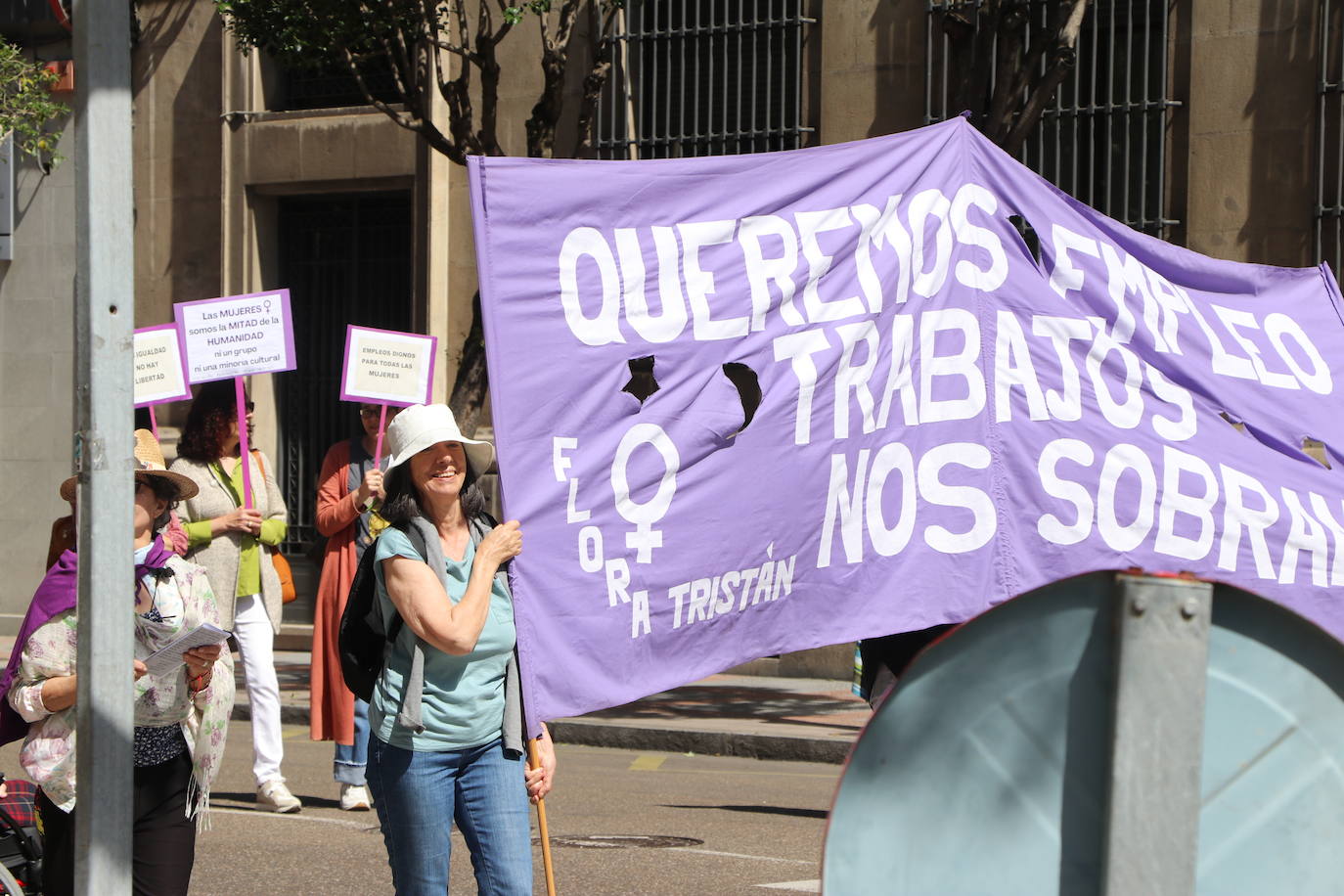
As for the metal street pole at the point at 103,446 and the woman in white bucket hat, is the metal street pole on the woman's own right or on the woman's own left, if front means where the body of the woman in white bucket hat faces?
on the woman's own right

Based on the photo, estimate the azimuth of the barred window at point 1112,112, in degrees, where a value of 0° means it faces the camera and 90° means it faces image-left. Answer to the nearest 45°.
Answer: approximately 0°

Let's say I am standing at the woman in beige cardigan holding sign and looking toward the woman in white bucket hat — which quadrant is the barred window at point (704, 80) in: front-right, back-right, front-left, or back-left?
back-left

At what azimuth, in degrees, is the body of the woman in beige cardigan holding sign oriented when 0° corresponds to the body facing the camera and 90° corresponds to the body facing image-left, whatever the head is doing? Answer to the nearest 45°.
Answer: approximately 315°

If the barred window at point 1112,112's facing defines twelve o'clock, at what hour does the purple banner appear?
The purple banner is roughly at 12 o'clock from the barred window.

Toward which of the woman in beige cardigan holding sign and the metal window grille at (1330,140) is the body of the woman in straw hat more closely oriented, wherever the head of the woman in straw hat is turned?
the metal window grille

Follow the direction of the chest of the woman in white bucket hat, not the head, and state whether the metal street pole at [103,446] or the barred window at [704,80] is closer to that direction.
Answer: the metal street pole

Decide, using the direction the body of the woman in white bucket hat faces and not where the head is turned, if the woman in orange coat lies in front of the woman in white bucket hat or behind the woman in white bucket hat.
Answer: behind

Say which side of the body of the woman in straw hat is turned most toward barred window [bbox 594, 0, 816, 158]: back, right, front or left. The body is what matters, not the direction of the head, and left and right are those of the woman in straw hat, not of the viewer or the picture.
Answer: left

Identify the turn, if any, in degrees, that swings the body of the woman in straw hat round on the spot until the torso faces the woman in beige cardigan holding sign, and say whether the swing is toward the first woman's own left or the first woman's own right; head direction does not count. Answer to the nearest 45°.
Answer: approximately 135° to the first woman's own left

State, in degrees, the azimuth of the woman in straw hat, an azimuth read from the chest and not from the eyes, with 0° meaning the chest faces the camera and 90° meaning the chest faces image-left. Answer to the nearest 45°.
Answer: approximately 315°

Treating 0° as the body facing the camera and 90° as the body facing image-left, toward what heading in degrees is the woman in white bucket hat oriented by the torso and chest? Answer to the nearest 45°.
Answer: approximately 315°
